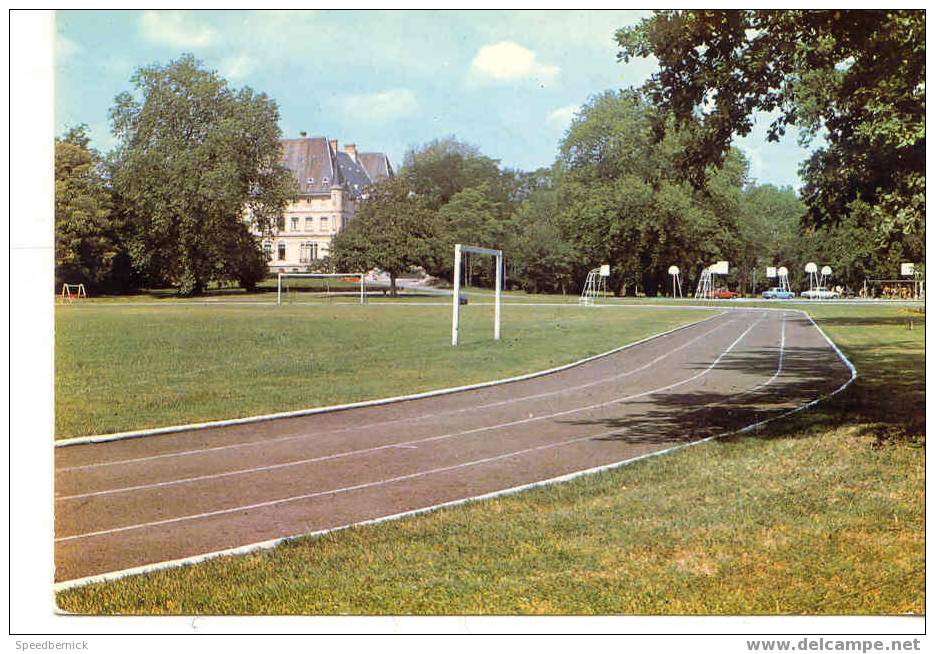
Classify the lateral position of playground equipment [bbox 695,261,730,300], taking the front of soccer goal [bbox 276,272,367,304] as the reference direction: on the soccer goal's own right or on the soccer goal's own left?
on the soccer goal's own left

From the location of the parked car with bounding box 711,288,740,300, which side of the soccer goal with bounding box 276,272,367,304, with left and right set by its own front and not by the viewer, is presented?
left

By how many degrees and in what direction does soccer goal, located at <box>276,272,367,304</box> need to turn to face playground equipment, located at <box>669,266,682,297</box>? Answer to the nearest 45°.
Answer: approximately 90° to its left

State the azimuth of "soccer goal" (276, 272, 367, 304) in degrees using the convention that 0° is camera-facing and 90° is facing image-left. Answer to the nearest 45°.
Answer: approximately 0°
